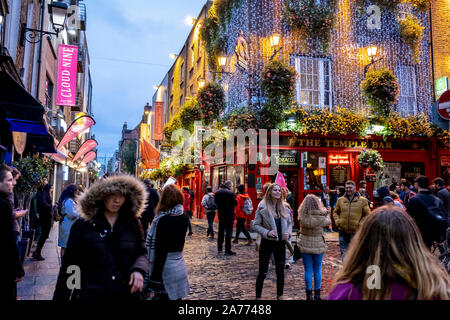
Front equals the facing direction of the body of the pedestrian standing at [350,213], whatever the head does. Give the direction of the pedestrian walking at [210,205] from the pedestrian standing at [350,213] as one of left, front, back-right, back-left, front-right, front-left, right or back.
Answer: back-right

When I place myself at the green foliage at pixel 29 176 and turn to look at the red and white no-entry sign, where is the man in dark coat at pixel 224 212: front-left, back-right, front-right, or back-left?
front-left

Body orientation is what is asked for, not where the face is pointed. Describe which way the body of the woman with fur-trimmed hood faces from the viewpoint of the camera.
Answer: toward the camera

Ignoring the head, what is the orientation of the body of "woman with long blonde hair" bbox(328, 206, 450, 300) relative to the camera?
away from the camera

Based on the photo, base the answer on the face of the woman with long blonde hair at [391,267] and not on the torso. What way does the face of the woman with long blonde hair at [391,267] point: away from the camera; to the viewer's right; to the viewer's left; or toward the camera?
away from the camera

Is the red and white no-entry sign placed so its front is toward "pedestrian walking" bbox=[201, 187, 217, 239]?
no

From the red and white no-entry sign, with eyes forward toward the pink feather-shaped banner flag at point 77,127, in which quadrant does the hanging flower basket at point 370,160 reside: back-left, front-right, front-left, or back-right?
front-right

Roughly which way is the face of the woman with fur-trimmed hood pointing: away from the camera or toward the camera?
toward the camera

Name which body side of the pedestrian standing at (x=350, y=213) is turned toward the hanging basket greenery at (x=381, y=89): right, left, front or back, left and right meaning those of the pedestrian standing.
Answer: back

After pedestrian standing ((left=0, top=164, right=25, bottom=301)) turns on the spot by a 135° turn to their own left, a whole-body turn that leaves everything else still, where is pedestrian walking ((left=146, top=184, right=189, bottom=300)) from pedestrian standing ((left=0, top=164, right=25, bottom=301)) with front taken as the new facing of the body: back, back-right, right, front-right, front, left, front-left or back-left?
back-right

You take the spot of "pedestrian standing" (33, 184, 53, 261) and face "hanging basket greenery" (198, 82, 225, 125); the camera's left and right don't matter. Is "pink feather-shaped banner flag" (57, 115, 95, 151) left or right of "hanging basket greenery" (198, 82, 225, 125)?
left

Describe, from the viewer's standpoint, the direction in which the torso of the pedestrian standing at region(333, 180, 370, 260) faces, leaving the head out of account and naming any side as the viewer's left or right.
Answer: facing the viewer

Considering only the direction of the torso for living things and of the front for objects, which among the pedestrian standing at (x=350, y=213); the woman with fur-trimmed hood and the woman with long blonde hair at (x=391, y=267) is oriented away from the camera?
the woman with long blonde hair

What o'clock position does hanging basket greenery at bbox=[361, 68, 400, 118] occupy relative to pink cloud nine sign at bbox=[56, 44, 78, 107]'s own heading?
The hanging basket greenery is roughly at 10 o'clock from the pink cloud nine sign.
